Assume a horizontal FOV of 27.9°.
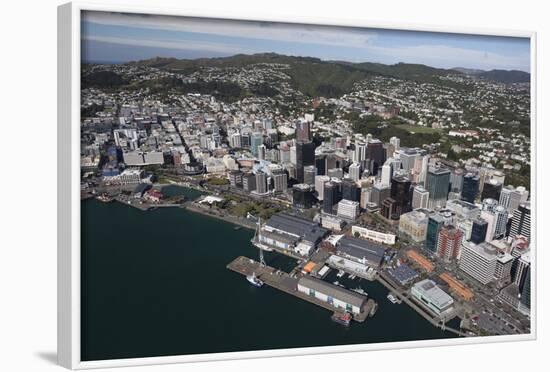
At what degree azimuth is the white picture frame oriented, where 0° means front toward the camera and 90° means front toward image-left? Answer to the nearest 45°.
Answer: approximately 315°
